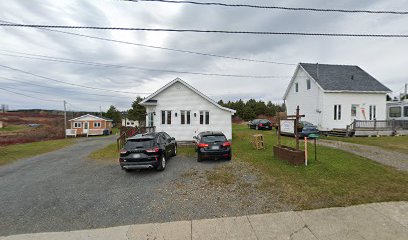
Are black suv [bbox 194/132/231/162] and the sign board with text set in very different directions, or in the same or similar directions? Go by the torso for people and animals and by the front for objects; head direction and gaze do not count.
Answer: very different directions

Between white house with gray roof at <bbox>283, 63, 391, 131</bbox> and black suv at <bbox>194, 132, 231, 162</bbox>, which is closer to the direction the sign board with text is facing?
the black suv

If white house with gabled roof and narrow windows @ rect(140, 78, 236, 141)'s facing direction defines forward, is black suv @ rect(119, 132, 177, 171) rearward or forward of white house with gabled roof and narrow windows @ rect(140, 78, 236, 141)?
forward

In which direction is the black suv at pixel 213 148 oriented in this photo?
away from the camera

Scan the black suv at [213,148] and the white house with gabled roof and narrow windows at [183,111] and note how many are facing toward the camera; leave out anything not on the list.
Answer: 1

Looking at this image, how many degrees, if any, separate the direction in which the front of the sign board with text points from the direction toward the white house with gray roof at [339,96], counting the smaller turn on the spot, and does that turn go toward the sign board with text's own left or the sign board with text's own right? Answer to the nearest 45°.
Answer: approximately 180°

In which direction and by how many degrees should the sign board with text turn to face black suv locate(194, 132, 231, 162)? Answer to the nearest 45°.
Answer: approximately 45° to its right

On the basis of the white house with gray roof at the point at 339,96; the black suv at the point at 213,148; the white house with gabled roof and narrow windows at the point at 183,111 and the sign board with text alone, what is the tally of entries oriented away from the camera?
1

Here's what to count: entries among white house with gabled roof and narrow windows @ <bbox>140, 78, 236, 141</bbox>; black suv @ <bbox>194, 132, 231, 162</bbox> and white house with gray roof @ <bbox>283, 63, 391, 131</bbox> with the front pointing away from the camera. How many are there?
1

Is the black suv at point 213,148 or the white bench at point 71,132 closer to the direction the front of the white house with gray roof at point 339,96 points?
the black suv

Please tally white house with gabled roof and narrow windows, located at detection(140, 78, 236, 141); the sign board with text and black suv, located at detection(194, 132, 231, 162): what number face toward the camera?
2

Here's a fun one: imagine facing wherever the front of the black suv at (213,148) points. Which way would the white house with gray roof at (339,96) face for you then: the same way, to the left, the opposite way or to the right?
the opposite way

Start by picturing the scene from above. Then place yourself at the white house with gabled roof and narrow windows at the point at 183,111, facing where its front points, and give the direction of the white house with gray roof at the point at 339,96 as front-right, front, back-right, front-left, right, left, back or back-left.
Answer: left

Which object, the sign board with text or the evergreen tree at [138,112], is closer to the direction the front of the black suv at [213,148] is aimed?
the evergreen tree
